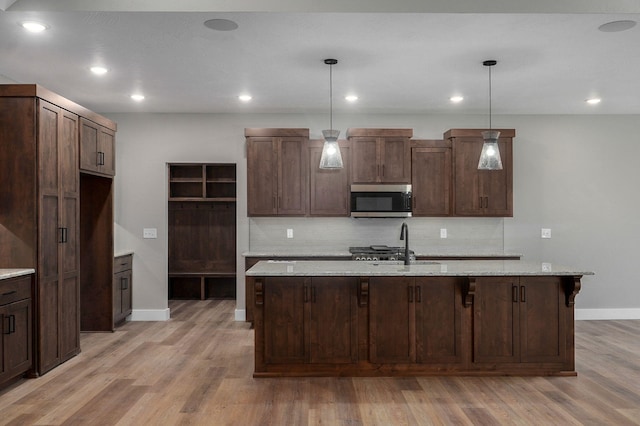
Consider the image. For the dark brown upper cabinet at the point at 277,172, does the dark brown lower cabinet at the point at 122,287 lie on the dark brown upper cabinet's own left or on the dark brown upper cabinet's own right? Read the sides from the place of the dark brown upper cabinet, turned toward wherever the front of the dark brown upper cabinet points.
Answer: on the dark brown upper cabinet's own right

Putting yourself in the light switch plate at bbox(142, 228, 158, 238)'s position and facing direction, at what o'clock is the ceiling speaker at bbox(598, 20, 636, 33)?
The ceiling speaker is roughly at 11 o'clock from the light switch plate.

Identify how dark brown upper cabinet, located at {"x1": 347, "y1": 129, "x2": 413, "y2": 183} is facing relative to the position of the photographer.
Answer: facing the viewer

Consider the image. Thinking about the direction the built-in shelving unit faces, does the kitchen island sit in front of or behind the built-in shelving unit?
in front

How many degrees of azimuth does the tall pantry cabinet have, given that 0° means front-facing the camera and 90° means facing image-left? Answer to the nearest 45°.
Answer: approximately 315°

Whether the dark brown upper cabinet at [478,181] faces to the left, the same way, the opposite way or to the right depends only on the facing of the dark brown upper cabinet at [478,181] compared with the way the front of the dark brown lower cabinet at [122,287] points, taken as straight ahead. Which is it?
to the right

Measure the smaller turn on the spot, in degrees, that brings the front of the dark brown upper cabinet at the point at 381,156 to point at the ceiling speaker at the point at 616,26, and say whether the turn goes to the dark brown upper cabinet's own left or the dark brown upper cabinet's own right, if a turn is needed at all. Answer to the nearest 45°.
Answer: approximately 45° to the dark brown upper cabinet's own left

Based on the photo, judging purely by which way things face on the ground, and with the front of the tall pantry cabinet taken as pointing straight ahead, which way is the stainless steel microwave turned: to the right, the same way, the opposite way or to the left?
to the right

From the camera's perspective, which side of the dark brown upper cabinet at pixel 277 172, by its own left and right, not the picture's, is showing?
front

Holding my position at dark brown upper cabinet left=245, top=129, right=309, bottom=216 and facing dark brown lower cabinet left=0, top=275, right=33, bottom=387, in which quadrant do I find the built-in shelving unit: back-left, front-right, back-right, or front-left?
back-right

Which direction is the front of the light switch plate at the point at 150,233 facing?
toward the camera

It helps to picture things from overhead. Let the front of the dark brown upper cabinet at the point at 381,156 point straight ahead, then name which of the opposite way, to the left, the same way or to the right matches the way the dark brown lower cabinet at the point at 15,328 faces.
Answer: to the left

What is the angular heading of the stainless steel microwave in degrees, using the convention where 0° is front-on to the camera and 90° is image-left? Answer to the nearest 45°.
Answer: approximately 0°

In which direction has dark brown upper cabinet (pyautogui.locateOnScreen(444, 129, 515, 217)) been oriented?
toward the camera

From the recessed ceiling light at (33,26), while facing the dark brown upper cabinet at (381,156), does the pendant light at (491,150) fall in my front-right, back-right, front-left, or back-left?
front-right

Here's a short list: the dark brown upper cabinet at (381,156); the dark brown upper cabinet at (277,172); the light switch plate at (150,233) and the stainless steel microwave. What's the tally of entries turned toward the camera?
4
